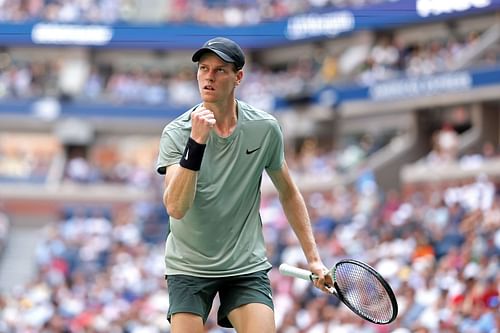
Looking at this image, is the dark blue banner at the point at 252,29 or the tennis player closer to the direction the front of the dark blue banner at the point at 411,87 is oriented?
the tennis player

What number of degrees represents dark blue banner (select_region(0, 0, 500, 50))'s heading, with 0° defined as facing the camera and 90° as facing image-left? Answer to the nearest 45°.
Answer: approximately 0°

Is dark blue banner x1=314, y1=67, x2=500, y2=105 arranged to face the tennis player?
yes

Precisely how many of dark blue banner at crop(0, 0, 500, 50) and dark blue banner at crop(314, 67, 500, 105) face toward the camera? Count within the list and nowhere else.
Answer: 2

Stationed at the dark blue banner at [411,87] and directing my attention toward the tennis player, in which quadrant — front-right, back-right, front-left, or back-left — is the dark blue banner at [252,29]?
back-right

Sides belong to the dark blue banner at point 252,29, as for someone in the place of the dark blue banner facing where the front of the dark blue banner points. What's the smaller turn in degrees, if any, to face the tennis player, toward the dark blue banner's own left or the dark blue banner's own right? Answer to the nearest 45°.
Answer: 0° — it already faces them
